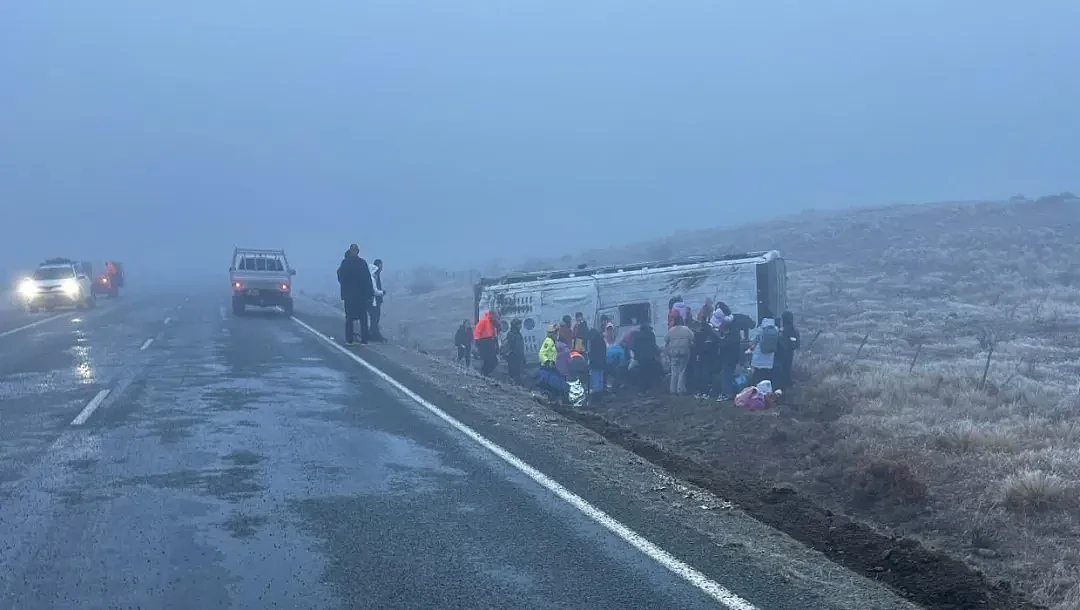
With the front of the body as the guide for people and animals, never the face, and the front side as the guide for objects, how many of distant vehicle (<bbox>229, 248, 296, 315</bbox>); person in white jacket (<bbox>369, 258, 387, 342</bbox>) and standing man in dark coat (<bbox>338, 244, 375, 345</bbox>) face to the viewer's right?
1

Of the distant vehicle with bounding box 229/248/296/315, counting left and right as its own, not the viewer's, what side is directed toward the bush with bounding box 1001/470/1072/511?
back

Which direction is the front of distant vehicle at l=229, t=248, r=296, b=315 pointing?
away from the camera

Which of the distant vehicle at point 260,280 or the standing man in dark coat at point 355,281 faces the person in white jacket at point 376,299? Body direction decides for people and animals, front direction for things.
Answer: the standing man in dark coat

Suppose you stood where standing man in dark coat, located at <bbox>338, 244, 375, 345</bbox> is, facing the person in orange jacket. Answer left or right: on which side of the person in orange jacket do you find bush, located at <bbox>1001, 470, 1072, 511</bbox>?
right

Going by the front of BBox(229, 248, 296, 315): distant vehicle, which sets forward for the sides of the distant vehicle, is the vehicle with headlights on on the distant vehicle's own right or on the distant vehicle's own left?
on the distant vehicle's own left
